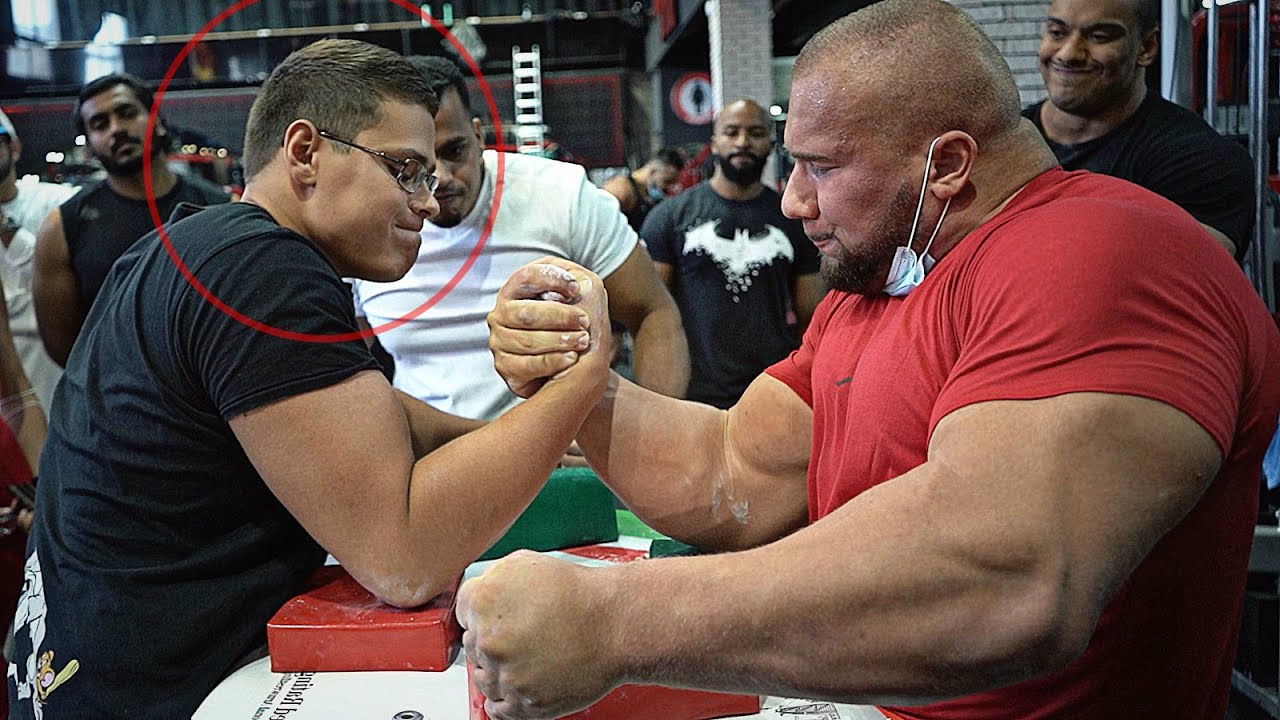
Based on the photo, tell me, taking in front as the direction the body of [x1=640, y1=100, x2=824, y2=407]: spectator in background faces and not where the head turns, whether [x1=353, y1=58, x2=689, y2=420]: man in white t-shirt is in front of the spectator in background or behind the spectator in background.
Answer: in front

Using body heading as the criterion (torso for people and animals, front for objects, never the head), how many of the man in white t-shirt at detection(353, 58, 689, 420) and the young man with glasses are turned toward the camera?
1

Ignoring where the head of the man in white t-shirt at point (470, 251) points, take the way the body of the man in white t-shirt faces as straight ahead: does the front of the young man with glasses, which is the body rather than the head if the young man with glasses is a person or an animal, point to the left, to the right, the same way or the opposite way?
to the left

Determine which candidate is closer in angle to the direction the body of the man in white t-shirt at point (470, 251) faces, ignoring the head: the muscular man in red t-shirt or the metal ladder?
the muscular man in red t-shirt

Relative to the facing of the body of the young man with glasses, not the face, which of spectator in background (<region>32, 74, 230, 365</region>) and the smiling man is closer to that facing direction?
the smiling man

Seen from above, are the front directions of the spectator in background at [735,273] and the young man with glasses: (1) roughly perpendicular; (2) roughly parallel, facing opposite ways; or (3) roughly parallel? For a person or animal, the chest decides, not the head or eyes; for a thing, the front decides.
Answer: roughly perpendicular

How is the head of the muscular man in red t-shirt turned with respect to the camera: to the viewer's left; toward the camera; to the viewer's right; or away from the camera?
to the viewer's left

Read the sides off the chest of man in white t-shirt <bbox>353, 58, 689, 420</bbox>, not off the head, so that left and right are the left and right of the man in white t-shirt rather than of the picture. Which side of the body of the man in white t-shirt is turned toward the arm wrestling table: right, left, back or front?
front

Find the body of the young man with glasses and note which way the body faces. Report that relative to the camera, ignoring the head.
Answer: to the viewer's right

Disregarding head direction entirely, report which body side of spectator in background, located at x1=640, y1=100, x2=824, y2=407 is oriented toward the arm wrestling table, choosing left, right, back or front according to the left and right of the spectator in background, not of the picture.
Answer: front
